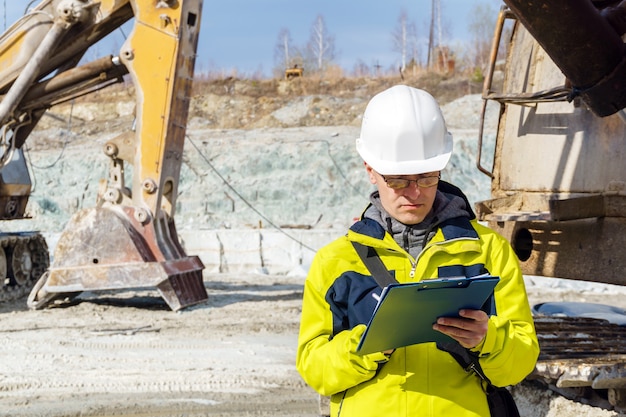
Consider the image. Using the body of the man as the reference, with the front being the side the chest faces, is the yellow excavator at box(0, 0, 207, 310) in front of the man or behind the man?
behind

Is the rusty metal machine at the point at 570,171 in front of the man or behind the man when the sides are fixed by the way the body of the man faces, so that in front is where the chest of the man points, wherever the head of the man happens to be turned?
behind

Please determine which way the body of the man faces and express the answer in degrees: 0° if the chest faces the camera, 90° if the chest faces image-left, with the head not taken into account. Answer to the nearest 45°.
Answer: approximately 0°

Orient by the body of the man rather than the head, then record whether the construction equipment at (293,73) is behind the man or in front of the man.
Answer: behind
